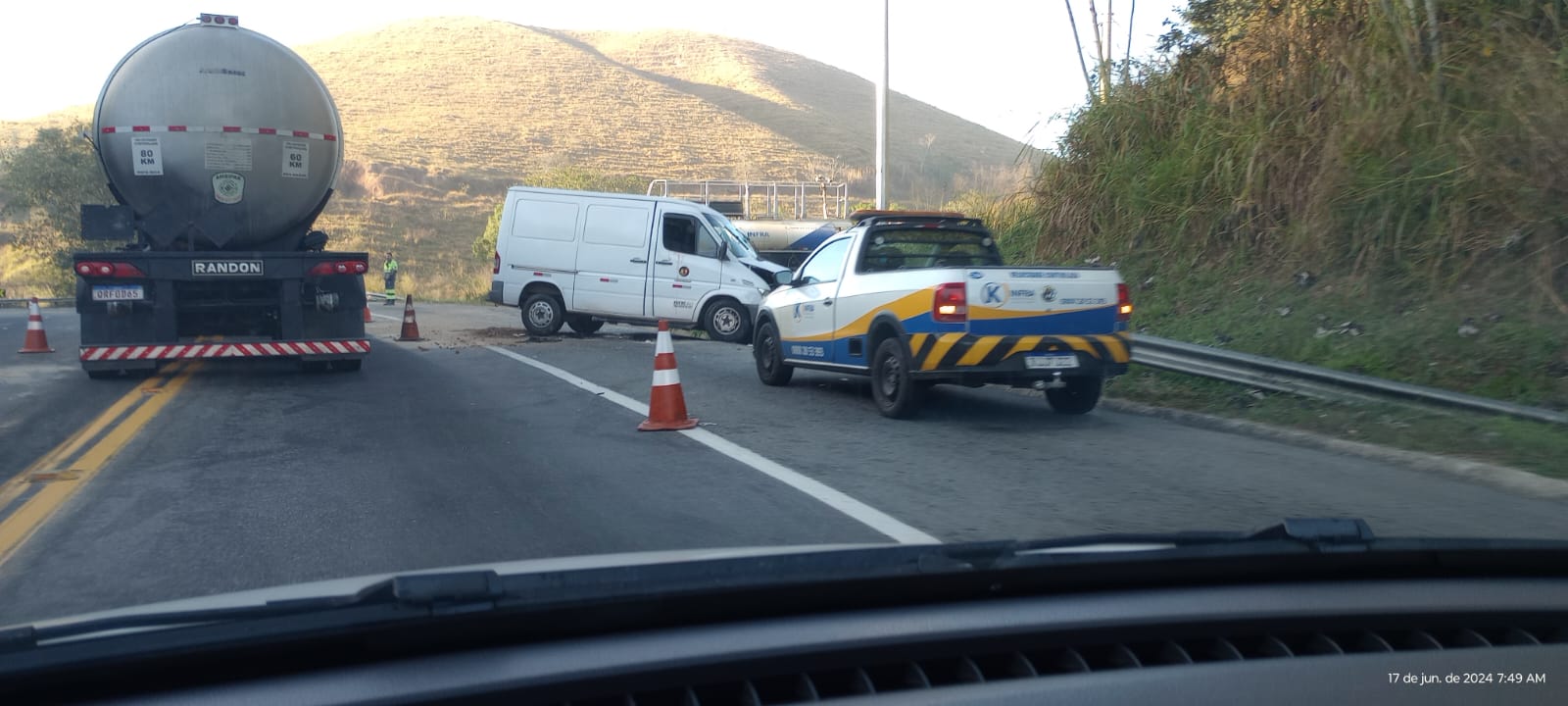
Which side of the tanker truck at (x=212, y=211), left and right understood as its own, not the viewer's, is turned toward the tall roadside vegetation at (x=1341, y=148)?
right

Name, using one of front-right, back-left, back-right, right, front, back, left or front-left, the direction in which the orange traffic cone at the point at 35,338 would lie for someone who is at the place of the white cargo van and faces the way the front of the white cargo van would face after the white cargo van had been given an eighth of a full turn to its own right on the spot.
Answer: back-right

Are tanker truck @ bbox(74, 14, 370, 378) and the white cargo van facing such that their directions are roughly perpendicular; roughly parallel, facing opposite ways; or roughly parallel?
roughly perpendicular

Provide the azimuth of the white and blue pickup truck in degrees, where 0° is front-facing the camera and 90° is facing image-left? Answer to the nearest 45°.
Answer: approximately 135°

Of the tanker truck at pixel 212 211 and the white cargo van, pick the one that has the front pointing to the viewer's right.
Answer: the white cargo van

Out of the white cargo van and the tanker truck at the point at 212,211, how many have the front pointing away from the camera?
1

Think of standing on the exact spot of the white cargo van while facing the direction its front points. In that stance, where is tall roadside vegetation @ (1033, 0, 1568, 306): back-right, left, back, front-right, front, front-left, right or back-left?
front-right

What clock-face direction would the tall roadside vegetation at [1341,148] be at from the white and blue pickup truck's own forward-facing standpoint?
The tall roadside vegetation is roughly at 3 o'clock from the white and blue pickup truck.

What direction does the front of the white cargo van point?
to the viewer's right

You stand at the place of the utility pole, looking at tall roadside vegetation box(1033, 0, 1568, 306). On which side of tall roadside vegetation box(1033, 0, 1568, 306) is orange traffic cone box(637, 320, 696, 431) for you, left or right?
right

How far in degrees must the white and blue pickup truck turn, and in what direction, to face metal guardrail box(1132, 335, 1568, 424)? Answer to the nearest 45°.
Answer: approximately 135° to its right

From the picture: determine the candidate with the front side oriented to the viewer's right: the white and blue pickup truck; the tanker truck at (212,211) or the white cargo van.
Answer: the white cargo van

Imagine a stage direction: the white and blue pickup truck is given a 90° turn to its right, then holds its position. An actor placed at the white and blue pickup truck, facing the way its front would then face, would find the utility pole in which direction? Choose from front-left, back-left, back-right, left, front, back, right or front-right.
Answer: front-left

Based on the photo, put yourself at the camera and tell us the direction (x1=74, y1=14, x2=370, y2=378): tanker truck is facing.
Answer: facing away from the viewer

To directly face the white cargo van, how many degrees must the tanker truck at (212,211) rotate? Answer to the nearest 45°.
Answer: approximately 45° to its right

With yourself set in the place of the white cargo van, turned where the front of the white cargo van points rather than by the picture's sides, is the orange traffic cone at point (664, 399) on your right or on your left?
on your right
